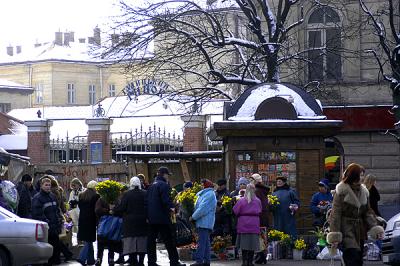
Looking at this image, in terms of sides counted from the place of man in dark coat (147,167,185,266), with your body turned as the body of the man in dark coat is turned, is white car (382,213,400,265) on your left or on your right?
on your right

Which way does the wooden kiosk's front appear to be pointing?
toward the camera

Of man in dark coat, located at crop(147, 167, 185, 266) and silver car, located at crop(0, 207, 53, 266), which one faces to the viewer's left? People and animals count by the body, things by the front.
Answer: the silver car

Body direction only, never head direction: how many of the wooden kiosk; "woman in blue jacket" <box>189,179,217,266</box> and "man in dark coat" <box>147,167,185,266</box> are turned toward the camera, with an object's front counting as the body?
1

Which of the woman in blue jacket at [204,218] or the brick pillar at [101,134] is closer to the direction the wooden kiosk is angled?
the woman in blue jacket

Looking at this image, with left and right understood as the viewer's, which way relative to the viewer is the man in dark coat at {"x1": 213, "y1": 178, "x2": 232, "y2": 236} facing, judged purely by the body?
facing the viewer

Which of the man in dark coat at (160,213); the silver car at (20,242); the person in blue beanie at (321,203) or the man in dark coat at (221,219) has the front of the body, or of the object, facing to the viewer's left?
the silver car
